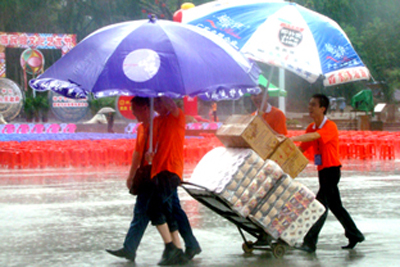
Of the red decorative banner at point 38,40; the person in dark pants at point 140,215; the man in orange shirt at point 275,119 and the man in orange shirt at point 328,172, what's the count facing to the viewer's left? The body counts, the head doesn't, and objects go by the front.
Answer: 3

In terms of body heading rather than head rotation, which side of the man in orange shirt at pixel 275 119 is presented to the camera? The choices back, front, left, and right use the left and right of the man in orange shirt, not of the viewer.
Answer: left

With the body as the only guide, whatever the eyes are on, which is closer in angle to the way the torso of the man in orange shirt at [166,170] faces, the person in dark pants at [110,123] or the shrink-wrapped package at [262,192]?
the person in dark pants

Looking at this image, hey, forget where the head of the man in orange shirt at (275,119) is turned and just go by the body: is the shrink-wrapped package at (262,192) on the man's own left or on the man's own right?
on the man's own left

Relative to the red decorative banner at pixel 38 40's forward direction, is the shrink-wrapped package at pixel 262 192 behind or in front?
in front

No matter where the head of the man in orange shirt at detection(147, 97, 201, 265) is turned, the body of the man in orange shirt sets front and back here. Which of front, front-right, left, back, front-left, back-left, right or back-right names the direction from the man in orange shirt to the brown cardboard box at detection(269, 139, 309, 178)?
back

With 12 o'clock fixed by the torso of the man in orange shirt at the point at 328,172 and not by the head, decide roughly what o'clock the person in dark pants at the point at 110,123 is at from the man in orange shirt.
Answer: The person in dark pants is roughly at 2 o'clock from the man in orange shirt.

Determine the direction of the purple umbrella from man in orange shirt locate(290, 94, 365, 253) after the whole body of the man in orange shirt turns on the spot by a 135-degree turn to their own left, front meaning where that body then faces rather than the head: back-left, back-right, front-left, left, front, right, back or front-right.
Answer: right

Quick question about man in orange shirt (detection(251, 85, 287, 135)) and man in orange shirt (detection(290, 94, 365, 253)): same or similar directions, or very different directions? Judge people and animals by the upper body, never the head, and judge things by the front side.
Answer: same or similar directions

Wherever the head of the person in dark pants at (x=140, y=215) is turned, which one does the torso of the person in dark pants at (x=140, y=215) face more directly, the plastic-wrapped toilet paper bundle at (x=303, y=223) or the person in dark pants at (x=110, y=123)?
the person in dark pants

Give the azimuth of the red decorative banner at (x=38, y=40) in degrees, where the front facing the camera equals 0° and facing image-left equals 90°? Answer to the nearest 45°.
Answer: approximately 0°

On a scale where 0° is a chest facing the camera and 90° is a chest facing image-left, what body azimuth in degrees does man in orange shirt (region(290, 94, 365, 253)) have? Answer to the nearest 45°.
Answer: approximately 90°

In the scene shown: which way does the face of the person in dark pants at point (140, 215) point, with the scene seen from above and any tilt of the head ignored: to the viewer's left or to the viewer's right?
to the viewer's left

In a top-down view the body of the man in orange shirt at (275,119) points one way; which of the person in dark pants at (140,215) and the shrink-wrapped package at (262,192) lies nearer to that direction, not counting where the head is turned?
the person in dark pants
